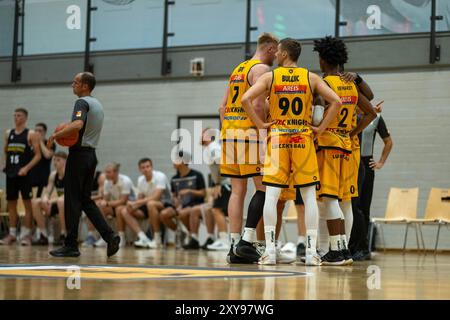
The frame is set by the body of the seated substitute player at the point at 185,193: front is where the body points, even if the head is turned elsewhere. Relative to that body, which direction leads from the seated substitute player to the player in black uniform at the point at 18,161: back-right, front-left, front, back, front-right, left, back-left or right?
front-right

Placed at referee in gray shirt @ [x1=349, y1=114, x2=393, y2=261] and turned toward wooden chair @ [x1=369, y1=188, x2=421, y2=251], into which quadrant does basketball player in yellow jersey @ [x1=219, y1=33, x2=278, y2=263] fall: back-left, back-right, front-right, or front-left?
back-left

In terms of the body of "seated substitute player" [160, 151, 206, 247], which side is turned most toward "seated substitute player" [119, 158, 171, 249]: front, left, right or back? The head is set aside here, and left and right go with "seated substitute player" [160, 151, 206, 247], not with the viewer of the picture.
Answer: right

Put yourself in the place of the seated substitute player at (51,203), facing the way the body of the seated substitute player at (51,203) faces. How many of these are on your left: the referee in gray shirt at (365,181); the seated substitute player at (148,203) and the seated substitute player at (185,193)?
3

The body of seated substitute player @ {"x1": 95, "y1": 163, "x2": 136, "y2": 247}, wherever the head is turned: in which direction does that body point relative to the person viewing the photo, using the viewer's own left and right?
facing the viewer and to the left of the viewer

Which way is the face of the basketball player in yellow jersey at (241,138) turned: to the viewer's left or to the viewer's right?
to the viewer's right

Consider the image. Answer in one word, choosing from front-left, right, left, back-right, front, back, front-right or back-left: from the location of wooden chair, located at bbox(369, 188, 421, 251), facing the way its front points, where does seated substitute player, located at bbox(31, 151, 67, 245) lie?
front-right

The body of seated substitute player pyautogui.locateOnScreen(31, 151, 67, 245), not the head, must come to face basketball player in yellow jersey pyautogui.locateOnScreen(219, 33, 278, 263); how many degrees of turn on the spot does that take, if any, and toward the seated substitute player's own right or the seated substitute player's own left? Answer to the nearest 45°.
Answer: approximately 45° to the seated substitute player's own left

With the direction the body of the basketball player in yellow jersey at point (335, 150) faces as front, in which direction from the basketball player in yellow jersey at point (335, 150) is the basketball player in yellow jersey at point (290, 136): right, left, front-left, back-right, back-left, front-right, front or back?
left

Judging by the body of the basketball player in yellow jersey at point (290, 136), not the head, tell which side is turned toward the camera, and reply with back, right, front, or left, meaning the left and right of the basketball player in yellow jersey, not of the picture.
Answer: back

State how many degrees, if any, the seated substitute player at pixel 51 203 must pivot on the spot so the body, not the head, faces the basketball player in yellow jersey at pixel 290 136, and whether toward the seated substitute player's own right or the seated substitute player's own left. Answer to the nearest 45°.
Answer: approximately 45° to the seated substitute player's own left
